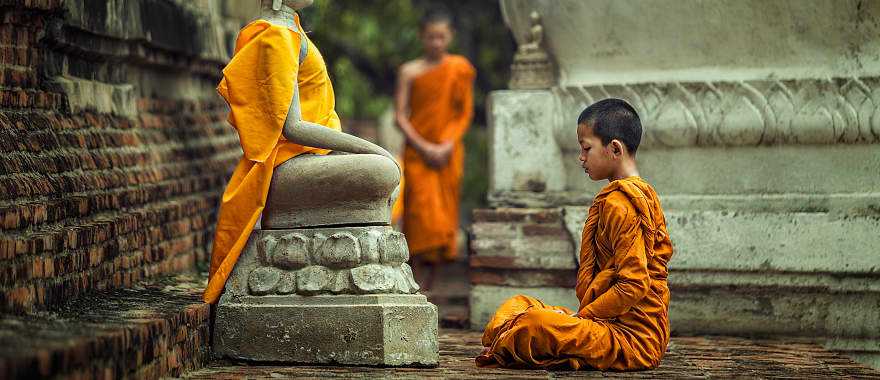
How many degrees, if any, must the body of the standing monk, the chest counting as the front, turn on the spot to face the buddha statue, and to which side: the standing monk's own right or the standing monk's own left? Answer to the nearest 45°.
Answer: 0° — they already face it

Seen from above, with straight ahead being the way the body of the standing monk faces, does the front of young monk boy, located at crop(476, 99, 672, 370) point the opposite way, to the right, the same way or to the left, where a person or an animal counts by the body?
to the right

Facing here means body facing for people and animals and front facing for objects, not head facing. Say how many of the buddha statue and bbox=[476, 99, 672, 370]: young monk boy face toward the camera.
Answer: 0

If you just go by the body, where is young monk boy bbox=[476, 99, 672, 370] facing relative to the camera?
to the viewer's left

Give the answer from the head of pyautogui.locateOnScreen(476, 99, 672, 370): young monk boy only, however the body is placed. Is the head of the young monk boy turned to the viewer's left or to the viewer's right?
to the viewer's left

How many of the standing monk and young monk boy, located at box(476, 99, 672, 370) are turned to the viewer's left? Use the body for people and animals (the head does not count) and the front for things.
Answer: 1

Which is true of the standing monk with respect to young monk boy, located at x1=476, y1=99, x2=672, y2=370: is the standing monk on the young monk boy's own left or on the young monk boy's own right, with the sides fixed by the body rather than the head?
on the young monk boy's own right

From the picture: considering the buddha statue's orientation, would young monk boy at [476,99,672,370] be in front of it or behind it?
in front

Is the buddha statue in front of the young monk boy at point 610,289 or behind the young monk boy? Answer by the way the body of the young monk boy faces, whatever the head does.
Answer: in front

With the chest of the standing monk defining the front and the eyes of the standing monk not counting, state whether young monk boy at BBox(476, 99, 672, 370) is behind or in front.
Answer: in front

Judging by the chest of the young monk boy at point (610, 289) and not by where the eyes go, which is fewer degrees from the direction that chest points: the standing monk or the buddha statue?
the buddha statue
